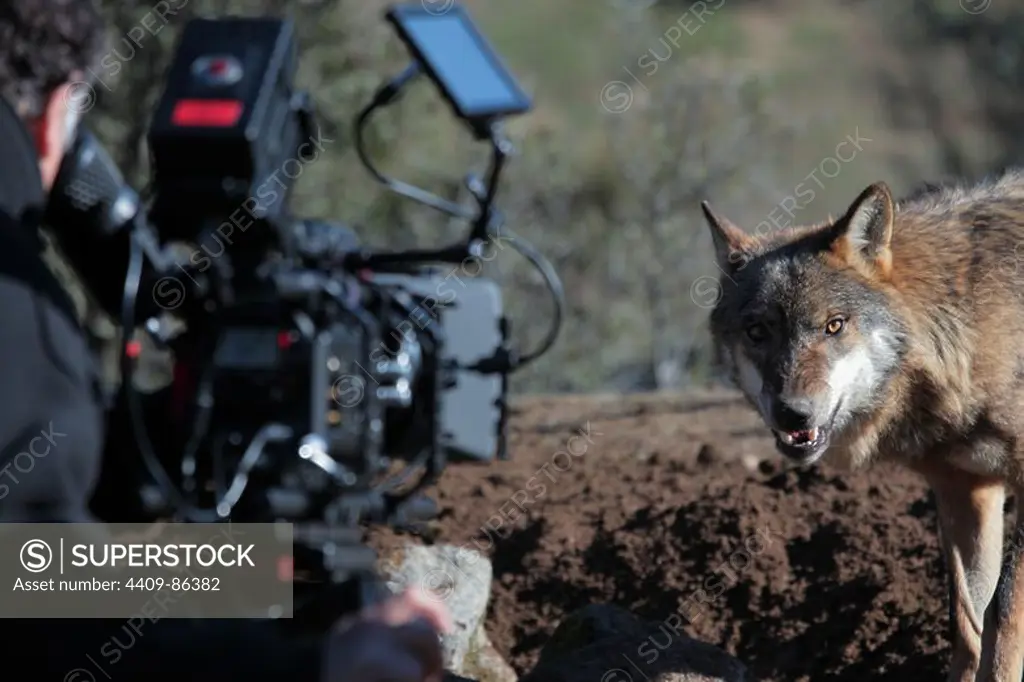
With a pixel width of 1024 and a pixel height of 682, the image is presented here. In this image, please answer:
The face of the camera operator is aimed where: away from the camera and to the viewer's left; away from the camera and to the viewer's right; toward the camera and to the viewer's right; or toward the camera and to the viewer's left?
away from the camera and to the viewer's right

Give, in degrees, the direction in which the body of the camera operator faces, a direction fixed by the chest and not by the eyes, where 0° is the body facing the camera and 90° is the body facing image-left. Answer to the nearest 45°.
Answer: approximately 225°

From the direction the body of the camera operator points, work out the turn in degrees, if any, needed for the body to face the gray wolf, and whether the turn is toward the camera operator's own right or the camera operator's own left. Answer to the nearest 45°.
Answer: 0° — they already face it

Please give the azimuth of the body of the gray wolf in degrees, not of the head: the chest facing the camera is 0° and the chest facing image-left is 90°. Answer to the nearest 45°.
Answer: approximately 45°

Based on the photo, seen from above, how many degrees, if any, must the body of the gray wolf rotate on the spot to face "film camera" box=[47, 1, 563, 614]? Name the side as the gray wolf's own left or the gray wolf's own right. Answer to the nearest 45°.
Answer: approximately 45° to the gray wolf's own right

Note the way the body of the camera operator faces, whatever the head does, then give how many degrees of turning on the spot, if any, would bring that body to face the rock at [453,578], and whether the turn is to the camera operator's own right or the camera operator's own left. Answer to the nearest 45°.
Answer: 0° — they already face it

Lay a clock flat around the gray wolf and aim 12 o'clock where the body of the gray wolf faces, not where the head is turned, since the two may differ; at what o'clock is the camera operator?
The camera operator is roughly at 11 o'clock from the gray wolf.

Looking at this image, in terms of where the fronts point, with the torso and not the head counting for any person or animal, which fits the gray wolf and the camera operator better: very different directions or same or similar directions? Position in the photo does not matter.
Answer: very different directions
